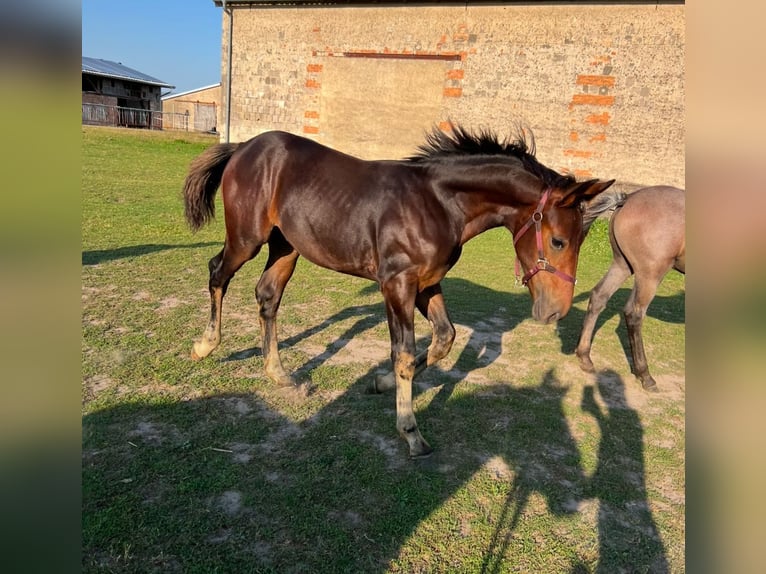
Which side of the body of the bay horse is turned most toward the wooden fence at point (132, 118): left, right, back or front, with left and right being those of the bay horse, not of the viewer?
back

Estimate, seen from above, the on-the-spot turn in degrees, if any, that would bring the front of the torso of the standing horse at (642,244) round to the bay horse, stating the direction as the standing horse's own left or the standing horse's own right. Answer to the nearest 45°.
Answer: approximately 180°

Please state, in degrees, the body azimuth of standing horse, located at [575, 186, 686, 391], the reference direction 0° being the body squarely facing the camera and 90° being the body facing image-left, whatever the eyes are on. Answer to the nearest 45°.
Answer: approximately 225°

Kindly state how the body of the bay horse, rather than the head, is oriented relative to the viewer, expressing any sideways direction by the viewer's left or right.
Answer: facing the viewer and to the right of the viewer

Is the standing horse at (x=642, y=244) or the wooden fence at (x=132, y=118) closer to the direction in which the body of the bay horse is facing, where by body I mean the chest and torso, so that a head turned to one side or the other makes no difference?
the standing horse

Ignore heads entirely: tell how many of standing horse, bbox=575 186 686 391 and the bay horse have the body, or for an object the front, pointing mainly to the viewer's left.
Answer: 0

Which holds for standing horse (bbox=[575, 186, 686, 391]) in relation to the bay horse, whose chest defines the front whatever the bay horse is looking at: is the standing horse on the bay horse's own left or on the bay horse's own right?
on the bay horse's own left
